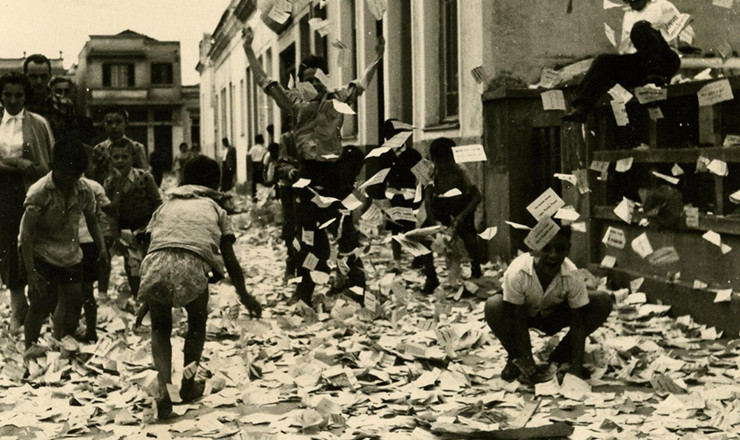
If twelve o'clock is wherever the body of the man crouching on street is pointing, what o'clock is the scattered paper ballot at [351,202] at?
The scattered paper ballot is roughly at 5 o'clock from the man crouching on street.

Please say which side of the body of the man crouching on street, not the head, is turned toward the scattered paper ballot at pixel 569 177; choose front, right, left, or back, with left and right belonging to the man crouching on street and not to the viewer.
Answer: back

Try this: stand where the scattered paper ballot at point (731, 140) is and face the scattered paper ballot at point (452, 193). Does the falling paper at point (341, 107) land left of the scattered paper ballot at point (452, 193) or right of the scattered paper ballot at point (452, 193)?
left

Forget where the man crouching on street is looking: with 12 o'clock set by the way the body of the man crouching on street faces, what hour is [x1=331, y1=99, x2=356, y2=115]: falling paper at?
The falling paper is roughly at 5 o'clock from the man crouching on street.

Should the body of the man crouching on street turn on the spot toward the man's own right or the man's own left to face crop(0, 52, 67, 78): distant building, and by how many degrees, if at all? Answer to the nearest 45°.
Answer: approximately 135° to the man's own right

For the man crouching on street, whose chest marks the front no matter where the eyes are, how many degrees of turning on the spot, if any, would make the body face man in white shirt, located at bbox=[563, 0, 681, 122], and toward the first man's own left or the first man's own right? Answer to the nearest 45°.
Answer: approximately 180°

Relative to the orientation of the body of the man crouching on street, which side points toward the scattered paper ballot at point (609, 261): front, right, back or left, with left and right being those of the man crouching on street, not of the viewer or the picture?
back

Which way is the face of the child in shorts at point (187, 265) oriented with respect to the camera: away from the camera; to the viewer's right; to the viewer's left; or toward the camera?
away from the camera

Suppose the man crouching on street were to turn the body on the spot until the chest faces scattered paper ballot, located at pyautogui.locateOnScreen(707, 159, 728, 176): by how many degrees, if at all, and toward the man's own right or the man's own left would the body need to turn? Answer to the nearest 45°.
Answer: approximately 135° to the man's own left

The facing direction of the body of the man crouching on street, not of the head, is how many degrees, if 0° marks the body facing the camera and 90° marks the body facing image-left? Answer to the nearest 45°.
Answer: approximately 0°
